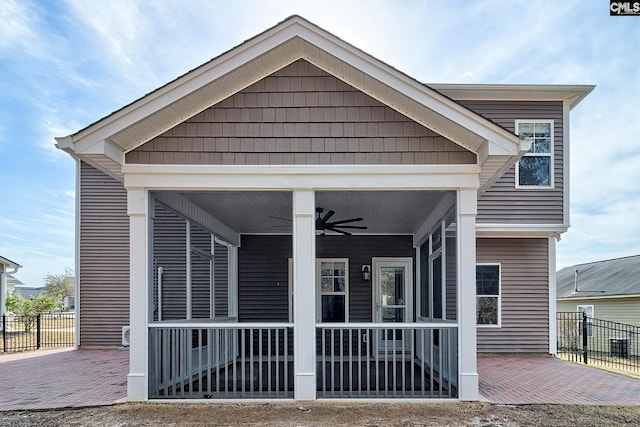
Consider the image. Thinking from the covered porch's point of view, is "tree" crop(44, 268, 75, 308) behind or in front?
behind

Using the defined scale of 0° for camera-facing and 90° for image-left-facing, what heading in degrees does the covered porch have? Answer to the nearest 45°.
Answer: approximately 0°
